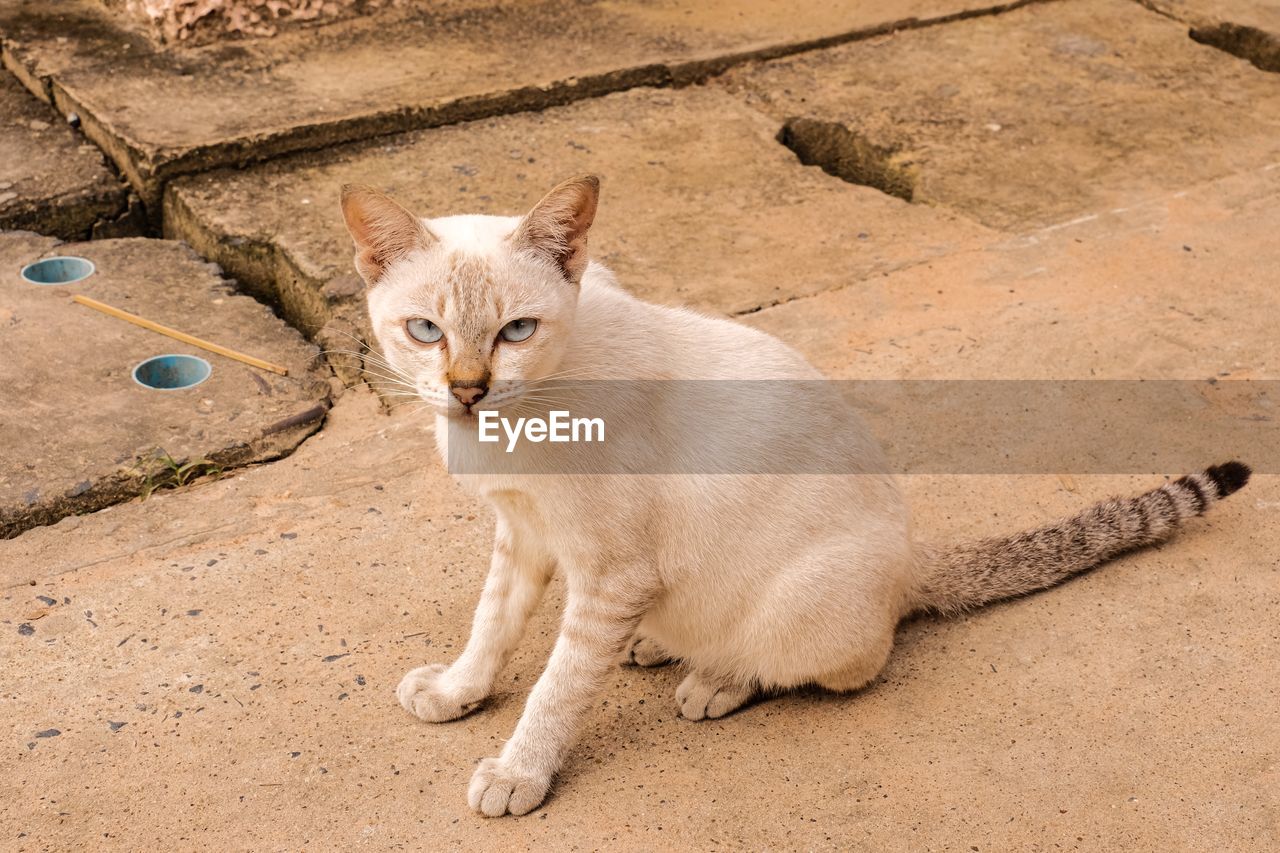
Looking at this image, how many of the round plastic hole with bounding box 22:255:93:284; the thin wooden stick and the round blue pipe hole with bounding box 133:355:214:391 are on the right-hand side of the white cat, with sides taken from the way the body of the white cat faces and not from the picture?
3

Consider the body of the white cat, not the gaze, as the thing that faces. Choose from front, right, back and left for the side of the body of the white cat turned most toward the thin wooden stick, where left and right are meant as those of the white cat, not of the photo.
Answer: right

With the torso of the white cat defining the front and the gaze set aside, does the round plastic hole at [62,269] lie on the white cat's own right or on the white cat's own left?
on the white cat's own right

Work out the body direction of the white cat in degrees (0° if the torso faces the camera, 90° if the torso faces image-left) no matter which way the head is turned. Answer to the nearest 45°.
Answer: approximately 45°
